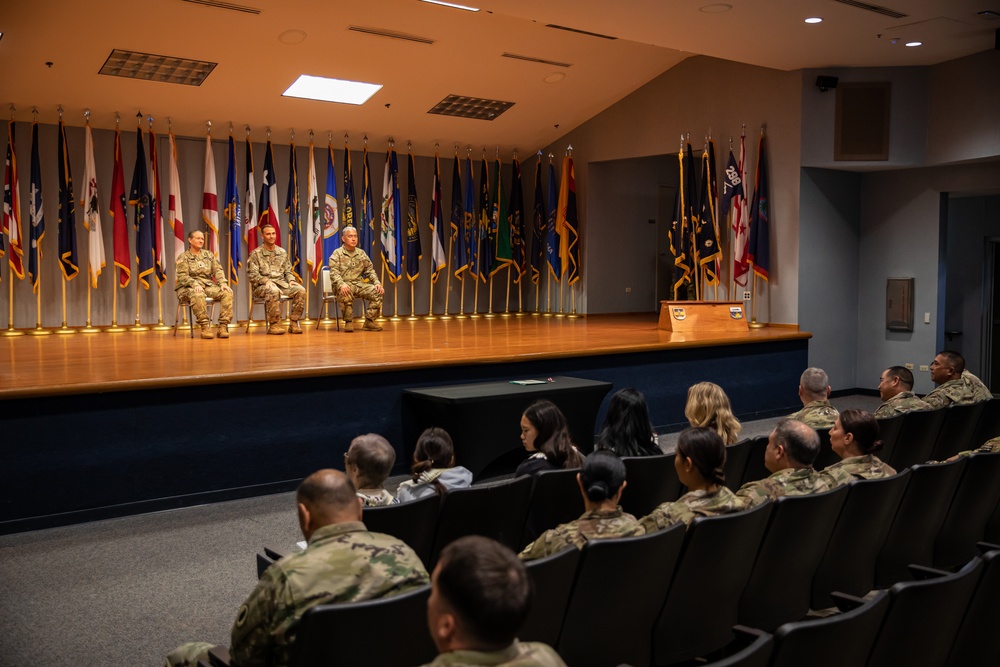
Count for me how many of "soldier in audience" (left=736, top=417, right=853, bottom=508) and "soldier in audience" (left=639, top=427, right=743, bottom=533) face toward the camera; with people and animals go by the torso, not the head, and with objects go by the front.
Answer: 0

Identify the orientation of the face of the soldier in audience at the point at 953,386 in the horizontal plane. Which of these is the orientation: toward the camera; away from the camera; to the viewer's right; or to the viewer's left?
to the viewer's left

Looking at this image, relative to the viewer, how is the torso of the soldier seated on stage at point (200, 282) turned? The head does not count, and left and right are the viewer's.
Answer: facing the viewer and to the right of the viewer

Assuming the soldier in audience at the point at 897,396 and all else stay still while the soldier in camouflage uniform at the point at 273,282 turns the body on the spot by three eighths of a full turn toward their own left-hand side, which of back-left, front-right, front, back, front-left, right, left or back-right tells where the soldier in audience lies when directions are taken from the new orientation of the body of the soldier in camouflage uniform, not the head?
back-right

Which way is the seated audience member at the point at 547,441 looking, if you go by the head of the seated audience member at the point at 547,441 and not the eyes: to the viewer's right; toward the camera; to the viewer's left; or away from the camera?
to the viewer's left

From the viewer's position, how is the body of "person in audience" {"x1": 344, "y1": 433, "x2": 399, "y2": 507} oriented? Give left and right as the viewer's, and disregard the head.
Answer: facing away from the viewer and to the left of the viewer

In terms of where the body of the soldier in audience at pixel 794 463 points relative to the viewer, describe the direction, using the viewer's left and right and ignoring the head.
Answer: facing away from the viewer and to the left of the viewer

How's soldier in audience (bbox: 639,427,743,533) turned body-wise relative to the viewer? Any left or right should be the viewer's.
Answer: facing away from the viewer and to the left of the viewer

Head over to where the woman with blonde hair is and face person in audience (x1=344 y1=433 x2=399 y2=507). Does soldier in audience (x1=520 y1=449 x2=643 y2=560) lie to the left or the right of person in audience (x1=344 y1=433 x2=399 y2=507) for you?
left

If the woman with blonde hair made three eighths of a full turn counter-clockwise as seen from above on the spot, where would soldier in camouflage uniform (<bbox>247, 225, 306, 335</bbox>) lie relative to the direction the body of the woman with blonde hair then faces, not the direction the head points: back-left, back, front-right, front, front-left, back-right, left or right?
back-right

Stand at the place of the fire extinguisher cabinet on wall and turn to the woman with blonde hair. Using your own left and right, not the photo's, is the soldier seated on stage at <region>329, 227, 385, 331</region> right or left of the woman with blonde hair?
right

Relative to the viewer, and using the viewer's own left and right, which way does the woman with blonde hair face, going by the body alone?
facing away from the viewer and to the left of the viewer

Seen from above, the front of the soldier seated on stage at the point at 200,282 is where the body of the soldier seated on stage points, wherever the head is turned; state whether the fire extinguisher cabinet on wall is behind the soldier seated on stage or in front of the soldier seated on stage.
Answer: in front

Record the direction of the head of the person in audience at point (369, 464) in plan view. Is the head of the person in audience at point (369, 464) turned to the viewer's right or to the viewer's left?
to the viewer's left

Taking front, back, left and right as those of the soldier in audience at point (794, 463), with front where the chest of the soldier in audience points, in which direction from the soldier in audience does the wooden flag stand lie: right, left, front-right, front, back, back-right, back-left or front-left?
front-right

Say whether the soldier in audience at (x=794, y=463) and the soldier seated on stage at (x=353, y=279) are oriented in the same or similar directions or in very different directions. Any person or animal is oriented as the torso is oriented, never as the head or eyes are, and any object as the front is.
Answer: very different directions

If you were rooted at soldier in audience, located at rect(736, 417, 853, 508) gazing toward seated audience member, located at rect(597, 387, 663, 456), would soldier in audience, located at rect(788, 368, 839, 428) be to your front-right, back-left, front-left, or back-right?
front-right

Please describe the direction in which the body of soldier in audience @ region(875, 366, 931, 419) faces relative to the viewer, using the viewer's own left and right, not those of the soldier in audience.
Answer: facing away from the viewer and to the left of the viewer

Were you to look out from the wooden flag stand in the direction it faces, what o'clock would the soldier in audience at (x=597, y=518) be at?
The soldier in audience is roughly at 12 o'clock from the wooden flag stand.

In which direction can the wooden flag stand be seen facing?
toward the camera
